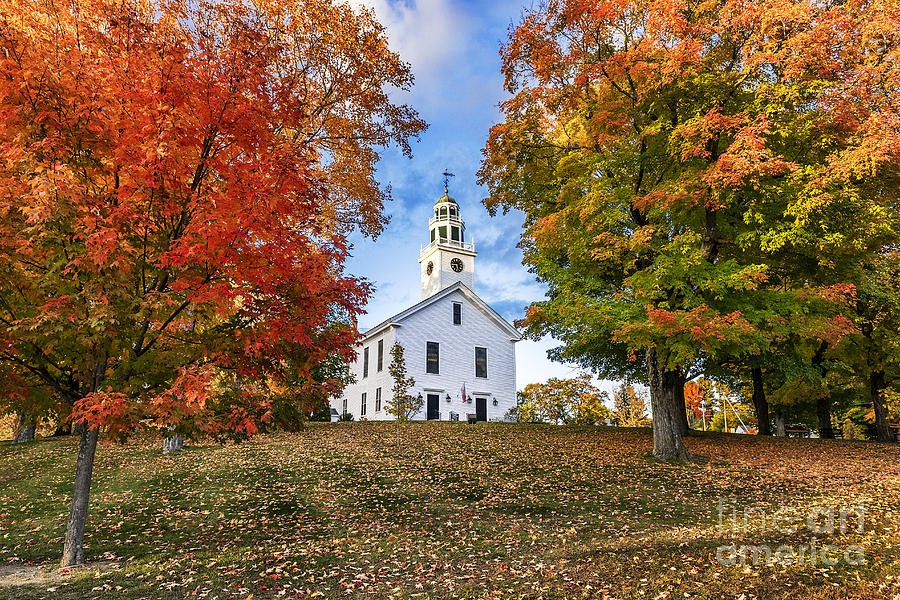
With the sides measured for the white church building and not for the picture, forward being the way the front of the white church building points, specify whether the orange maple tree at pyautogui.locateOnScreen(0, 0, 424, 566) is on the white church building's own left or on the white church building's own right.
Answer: on the white church building's own right

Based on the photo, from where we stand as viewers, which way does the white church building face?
facing the viewer and to the right of the viewer
